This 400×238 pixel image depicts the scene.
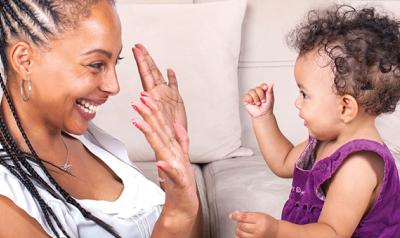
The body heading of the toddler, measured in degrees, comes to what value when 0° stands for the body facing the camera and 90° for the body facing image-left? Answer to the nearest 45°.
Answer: approximately 90°

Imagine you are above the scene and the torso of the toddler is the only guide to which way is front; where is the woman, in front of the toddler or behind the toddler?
in front

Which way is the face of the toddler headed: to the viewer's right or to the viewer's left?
to the viewer's left

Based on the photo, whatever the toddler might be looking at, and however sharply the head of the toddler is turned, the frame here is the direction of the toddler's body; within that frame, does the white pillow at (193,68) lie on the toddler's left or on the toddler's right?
on the toddler's right
